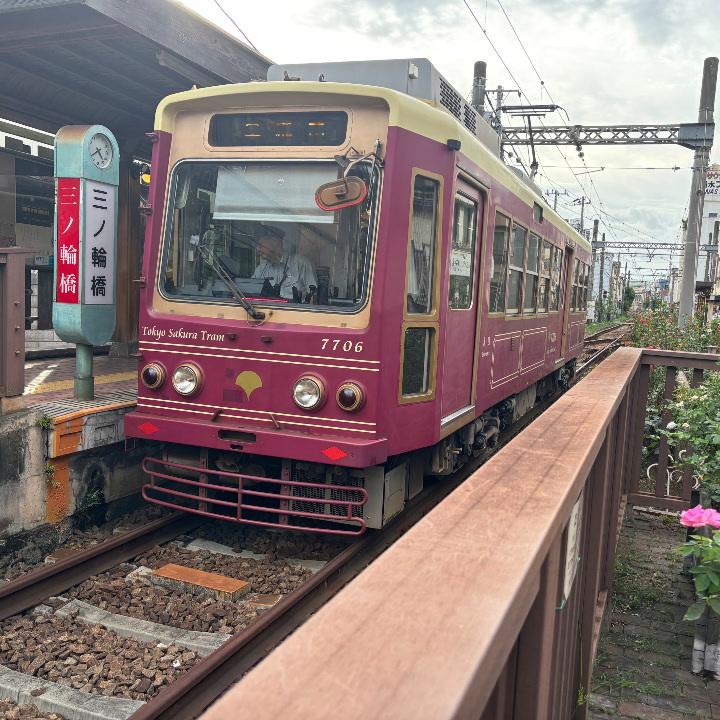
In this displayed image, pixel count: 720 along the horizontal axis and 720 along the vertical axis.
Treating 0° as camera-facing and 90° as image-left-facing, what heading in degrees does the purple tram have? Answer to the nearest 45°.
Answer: approximately 45°

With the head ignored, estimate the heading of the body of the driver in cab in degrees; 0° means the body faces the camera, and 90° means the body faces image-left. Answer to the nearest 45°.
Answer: approximately 45°

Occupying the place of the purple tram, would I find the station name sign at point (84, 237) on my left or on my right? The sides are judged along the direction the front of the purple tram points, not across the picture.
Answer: on my right

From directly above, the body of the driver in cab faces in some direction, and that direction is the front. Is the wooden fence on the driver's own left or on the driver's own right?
on the driver's own left

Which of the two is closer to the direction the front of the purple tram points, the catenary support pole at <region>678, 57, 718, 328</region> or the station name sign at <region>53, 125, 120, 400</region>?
the station name sign

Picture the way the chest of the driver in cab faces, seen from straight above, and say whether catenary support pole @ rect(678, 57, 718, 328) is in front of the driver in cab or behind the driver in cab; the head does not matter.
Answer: behind
